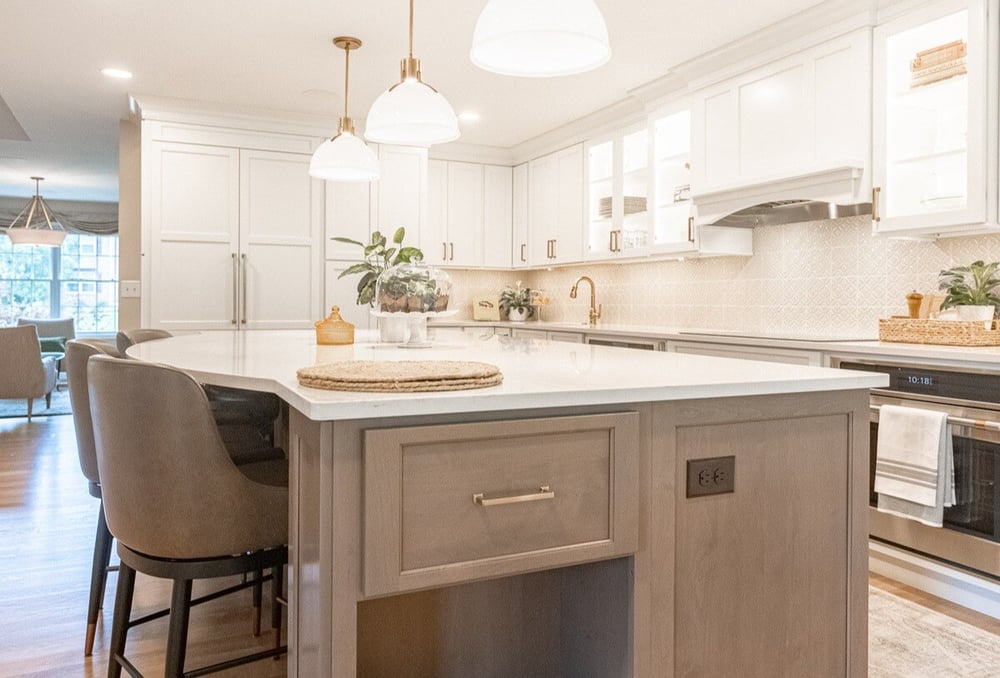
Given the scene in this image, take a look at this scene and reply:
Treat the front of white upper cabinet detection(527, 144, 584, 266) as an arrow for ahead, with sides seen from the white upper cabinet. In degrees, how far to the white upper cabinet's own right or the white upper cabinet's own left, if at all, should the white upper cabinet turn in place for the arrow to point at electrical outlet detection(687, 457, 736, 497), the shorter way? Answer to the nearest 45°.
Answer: approximately 45° to the white upper cabinet's own left

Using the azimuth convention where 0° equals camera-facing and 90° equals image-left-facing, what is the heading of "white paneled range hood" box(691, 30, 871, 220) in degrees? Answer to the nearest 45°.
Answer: approximately 45°

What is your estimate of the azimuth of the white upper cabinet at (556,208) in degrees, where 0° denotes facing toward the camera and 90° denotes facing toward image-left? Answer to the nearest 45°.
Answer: approximately 45°

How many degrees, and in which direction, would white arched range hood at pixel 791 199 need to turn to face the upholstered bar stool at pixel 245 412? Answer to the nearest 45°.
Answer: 0° — it already faces it

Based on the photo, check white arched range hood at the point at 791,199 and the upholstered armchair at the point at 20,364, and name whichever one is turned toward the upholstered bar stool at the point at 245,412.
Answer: the white arched range hood

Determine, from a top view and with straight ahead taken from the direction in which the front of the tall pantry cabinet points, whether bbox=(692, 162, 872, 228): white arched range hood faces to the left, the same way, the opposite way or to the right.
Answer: to the right

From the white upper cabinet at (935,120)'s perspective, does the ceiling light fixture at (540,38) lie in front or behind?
in front

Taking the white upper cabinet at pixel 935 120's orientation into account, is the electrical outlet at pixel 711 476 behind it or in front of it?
in front

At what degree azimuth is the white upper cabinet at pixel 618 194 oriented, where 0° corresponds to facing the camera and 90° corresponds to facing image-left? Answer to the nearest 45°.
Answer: approximately 45°
